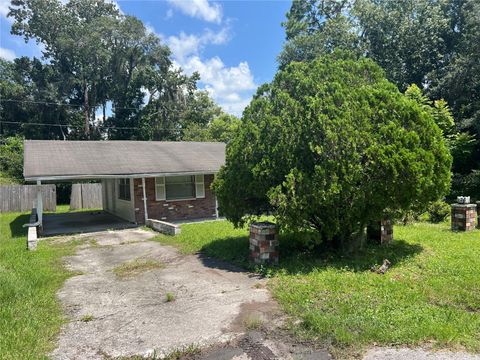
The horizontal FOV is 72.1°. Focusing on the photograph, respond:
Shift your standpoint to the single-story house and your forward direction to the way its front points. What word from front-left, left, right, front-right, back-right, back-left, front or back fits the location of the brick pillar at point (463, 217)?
front-left

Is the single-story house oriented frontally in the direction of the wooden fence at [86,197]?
no

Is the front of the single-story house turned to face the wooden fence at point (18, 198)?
no

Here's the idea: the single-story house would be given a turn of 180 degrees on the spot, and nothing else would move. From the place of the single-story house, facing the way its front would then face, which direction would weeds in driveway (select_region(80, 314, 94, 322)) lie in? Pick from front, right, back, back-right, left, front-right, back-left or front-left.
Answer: back

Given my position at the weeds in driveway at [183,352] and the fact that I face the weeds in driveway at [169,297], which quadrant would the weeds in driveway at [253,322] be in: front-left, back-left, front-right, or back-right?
front-right

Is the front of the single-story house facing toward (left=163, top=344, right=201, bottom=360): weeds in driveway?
yes

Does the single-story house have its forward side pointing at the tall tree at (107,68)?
no

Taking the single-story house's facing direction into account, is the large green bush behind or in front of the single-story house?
in front

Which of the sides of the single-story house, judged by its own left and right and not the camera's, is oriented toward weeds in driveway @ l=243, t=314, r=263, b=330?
front

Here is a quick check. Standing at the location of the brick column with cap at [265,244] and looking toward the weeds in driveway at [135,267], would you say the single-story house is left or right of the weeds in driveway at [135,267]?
right

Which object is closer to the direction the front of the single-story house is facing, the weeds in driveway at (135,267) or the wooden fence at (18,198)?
the weeds in driveway

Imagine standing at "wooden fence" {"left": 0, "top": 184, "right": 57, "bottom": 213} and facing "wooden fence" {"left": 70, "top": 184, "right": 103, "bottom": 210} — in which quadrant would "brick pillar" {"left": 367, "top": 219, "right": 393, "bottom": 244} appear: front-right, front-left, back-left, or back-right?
front-right

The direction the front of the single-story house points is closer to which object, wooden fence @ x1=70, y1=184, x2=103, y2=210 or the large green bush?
the large green bush

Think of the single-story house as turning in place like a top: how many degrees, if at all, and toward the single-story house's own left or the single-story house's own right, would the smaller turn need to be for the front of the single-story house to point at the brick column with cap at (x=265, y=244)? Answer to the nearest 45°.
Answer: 0° — it already faces it

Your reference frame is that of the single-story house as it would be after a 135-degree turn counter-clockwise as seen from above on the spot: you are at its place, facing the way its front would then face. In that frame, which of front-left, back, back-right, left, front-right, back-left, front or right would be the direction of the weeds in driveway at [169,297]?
back-right

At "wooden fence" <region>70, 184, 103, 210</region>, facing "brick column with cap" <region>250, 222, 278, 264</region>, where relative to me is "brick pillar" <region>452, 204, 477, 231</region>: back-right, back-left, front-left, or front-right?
front-left

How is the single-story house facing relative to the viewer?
toward the camera

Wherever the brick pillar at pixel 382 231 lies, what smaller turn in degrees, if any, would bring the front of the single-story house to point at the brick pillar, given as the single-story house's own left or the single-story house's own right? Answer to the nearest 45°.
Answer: approximately 45° to the single-story house's own left

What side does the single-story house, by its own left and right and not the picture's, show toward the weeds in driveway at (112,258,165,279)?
front
